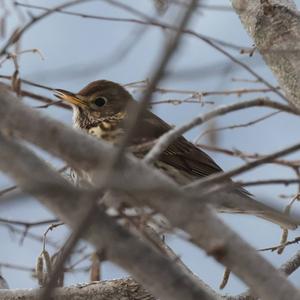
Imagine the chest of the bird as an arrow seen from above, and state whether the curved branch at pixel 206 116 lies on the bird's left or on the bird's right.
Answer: on the bird's left

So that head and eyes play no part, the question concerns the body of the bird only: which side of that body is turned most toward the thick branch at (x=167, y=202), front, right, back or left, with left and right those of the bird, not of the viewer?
left

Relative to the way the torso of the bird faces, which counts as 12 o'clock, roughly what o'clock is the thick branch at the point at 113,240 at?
The thick branch is roughly at 9 o'clock from the bird.

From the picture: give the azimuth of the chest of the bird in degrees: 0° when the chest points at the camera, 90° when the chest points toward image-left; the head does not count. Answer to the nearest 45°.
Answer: approximately 90°
